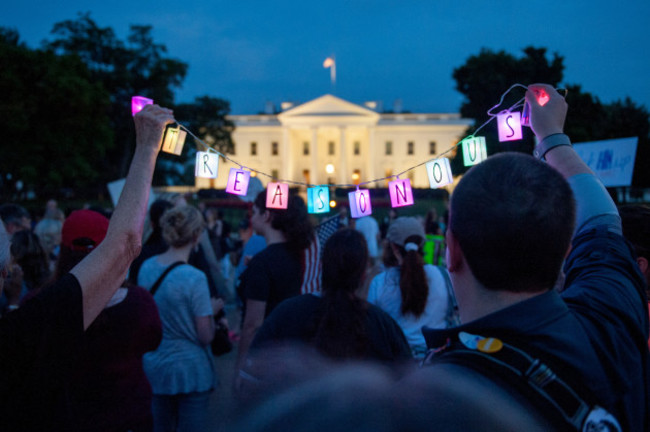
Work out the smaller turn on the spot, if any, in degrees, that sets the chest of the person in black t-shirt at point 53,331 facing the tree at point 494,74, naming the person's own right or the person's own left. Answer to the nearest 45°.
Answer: approximately 45° to the person's own right

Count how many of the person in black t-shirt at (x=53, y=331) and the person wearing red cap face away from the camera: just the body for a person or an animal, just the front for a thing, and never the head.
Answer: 2

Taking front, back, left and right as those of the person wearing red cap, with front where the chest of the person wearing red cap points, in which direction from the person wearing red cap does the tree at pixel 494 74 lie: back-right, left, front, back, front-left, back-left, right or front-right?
front-right

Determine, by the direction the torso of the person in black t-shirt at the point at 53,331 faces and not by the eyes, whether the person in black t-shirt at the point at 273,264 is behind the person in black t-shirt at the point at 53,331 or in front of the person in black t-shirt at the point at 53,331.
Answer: in front

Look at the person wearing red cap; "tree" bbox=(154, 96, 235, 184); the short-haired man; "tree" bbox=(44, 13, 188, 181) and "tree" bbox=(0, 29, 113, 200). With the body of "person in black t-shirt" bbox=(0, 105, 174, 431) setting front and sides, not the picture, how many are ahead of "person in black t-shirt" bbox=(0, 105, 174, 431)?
4

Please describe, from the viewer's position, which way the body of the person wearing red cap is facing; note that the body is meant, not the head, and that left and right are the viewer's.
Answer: facing away from the viewer

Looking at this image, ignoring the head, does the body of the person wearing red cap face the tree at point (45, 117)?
yes

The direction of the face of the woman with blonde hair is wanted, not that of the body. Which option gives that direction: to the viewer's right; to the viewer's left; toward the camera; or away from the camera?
away from the camera

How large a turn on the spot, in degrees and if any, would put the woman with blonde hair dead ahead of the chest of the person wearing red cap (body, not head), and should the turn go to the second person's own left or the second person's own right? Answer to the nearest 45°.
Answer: approximately 45° to the second person's own right

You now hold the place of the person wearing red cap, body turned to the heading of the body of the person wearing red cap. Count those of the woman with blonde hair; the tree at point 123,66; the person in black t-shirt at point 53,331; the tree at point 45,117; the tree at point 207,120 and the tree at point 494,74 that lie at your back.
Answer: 1

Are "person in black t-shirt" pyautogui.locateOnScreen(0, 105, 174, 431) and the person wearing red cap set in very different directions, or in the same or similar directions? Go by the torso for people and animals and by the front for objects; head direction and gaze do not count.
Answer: same or similar directions

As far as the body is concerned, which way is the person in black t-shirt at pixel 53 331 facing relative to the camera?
away from the camera

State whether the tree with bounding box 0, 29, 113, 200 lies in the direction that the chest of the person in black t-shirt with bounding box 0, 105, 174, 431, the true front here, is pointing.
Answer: yes

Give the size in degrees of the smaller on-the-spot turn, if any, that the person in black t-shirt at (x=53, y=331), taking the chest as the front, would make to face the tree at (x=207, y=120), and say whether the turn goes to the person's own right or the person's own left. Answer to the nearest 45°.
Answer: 0° — they already face it

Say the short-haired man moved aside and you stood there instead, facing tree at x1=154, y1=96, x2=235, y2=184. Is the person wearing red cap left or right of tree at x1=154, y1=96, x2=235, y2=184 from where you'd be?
left

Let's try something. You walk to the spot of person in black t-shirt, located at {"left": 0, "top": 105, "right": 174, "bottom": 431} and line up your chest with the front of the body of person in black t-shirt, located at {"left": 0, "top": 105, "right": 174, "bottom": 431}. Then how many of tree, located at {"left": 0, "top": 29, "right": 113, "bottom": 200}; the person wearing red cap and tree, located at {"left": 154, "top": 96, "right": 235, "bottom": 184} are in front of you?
3
